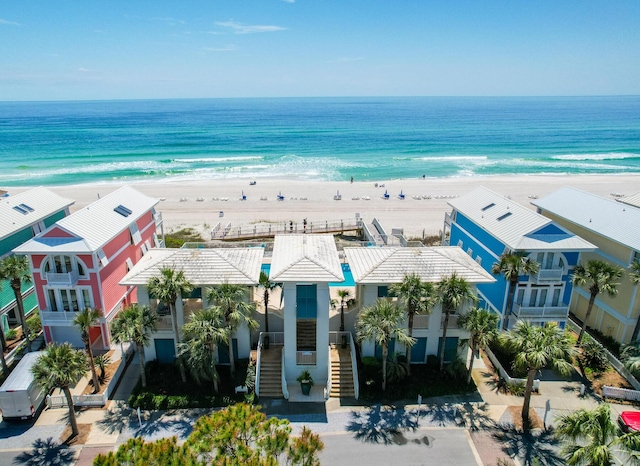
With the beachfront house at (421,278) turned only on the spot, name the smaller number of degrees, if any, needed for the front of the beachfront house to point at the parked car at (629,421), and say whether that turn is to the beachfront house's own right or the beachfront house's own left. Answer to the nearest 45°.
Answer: approximately 90° to the beachfront house's own left

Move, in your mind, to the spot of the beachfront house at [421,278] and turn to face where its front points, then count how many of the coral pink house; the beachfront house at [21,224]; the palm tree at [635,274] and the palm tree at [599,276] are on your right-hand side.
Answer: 2

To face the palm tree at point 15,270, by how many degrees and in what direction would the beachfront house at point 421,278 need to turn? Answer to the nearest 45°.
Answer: approximately 90° to its right

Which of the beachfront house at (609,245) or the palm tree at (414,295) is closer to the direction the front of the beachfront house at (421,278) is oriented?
the palm tree

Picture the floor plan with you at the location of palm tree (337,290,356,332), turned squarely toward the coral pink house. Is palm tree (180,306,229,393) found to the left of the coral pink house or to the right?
left

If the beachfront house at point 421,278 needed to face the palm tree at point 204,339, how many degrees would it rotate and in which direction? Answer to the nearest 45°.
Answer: approximately 45° to its right

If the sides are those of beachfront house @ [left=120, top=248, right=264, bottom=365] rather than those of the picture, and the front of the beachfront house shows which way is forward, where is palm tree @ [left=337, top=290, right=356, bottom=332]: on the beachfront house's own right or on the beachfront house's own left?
on the beachfront house's own left

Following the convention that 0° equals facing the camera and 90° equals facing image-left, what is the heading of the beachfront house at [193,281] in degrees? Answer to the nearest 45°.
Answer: approximately 0°

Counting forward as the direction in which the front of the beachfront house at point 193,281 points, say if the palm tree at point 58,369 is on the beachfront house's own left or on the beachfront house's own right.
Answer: on the beachfront house's own right

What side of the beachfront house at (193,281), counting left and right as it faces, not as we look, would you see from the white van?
right

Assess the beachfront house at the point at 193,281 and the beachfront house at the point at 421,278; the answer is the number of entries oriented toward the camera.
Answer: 2
